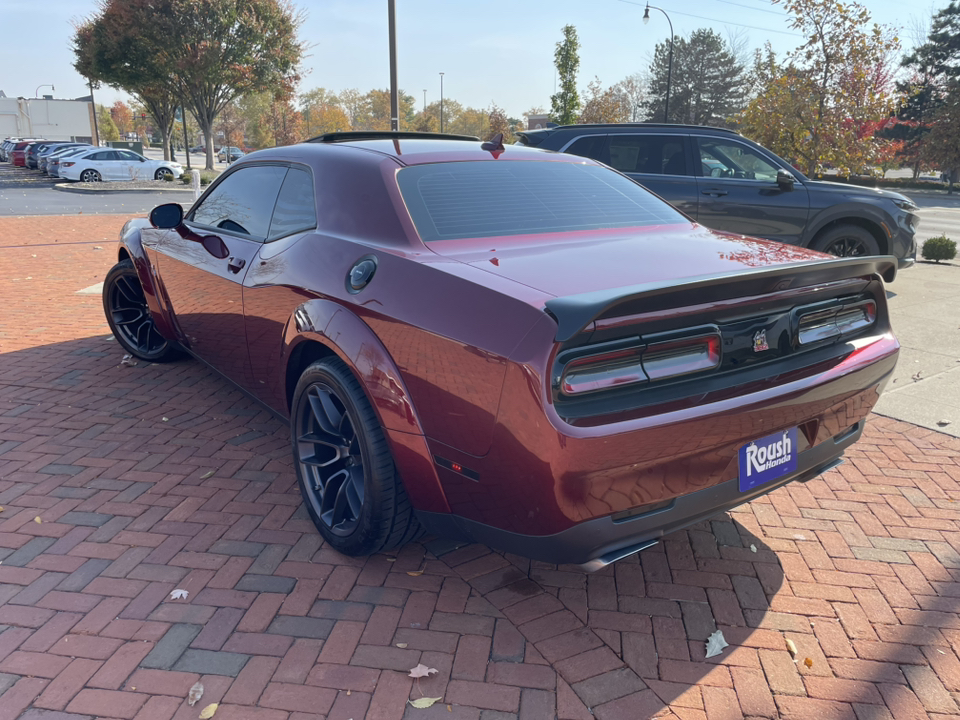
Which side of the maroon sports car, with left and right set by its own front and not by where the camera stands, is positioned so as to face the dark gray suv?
right

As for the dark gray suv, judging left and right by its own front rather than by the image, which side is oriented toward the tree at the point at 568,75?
left

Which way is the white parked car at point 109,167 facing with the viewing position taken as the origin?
facing to the right of the viewer

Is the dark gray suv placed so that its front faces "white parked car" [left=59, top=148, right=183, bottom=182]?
no

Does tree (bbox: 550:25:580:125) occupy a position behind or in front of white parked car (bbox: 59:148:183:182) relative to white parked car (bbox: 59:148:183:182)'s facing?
in front

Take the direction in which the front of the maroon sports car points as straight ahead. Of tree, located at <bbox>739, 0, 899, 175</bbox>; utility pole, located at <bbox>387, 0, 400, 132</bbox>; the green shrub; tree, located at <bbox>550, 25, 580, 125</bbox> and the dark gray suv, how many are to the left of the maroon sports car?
0

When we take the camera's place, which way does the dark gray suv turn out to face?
facing to the right of the viewer

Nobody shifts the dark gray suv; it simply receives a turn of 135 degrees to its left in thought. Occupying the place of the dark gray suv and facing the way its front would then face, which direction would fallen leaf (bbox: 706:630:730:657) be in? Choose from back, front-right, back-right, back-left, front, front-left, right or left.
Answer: back-left

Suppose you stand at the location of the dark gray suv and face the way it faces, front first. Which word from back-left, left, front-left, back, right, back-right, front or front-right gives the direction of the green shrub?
front-left

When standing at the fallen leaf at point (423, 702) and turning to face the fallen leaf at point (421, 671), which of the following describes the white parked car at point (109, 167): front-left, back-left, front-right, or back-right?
front-left

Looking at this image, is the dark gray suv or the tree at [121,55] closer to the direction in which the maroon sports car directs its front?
the tree

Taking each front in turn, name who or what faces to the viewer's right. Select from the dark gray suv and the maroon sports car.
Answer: the dark gray suv

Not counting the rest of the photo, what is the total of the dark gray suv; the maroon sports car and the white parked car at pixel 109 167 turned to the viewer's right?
2

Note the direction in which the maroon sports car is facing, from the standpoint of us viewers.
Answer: facing away from the viewer and to the left of the viewer

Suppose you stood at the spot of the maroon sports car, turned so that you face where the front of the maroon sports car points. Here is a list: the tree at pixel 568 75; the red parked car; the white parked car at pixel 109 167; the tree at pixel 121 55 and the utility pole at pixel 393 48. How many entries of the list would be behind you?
0

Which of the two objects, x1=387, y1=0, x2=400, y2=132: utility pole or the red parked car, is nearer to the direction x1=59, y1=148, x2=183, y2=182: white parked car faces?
the utility pole

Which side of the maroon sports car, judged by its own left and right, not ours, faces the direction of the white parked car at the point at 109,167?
front

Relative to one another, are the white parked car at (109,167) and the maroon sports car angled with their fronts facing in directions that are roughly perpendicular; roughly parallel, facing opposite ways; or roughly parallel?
roughly perpendicular

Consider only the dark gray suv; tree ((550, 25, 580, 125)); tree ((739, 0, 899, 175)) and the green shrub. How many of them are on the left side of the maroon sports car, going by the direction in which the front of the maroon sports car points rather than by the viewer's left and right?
0
